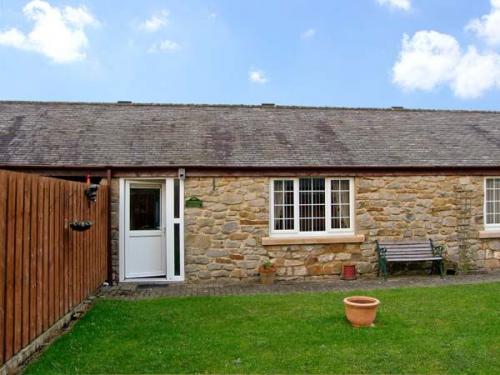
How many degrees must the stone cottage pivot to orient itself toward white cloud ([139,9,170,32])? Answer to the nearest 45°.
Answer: approximately 135° to its right

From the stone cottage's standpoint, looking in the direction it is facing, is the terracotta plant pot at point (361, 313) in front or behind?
in front

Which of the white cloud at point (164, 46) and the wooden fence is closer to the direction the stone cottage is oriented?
the wooden fence

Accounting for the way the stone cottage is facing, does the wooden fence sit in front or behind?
in front

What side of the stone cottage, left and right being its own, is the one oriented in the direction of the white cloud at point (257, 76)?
back

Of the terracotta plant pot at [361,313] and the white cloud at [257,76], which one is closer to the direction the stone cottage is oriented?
the terracotta plant pot

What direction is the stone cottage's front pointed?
toward the camera

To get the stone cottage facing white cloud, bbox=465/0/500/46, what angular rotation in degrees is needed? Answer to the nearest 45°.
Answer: approximately 135° to its left
